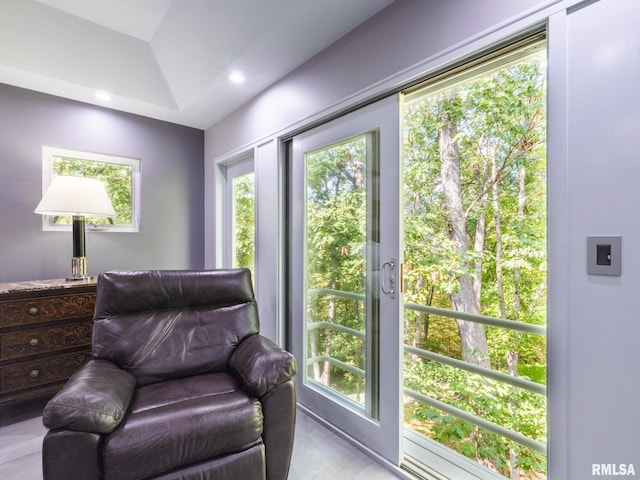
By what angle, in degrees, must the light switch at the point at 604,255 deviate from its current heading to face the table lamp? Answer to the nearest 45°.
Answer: approximately 90° to its right

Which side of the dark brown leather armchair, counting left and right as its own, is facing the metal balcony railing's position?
left

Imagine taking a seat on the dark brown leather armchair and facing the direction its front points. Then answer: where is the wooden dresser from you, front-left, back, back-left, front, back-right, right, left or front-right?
back-right

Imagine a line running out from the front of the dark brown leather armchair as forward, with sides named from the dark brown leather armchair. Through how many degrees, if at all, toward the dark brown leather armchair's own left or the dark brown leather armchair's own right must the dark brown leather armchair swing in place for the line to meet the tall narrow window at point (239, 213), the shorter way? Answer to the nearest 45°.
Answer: approximately 180°

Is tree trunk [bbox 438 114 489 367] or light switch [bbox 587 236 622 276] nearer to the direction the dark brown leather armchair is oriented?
the light switch

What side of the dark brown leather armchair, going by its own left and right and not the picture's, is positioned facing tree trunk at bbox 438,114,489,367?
left

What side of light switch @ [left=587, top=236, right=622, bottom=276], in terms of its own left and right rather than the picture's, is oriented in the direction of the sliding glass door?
right

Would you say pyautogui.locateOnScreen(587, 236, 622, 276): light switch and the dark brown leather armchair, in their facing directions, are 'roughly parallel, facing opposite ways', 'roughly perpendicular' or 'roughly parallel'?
roughly perpendicular

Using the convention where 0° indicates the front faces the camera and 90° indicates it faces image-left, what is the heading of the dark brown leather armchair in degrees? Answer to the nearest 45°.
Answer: approximately 0°
